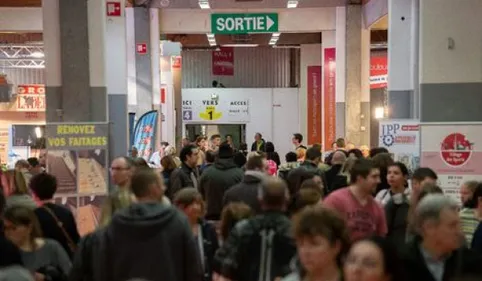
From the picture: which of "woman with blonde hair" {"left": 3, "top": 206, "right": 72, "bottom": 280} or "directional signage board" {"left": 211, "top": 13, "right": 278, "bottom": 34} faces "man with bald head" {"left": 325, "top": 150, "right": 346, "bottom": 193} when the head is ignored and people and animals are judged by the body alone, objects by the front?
the directional signage board

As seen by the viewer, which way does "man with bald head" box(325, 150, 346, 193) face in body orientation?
away from the camera

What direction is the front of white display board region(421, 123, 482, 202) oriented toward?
toward the camera

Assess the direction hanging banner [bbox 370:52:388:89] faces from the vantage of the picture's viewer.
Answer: facing the viewer

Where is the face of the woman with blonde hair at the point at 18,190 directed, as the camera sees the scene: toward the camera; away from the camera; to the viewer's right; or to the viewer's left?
away from the camera

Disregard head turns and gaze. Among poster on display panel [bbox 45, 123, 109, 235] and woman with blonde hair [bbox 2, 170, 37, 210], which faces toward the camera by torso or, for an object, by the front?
the poster on display panel

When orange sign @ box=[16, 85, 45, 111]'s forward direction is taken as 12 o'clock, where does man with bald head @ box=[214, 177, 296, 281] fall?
The man with bald head is roughly at 12 o'clock from the orange sign.

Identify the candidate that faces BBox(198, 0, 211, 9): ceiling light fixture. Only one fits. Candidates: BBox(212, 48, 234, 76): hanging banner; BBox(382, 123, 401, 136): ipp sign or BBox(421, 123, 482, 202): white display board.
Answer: the hanging banner

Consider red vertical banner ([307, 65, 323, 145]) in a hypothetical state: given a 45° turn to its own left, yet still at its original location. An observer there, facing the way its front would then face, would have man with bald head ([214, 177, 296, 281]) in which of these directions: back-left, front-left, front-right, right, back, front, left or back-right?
front-right

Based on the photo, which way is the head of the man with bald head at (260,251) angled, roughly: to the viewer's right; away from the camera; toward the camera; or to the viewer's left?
away from the camera

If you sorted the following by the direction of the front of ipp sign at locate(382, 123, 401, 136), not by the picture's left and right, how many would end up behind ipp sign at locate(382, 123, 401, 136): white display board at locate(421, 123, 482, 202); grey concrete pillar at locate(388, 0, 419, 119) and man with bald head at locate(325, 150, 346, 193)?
1

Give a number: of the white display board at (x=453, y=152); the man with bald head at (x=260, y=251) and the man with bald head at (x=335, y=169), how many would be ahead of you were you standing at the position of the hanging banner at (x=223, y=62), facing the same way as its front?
3

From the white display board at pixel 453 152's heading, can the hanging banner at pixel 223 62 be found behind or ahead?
behind

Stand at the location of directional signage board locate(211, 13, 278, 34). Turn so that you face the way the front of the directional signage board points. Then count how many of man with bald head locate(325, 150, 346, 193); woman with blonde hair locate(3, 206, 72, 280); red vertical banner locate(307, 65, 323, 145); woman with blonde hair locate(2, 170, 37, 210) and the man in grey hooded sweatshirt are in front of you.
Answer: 4

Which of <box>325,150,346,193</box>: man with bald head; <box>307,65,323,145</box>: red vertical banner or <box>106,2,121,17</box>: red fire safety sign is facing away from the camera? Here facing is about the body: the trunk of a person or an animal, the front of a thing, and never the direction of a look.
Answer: the man with bald head

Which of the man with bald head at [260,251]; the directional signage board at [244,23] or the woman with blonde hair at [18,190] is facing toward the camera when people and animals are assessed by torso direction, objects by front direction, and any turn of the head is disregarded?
the directional signage board
